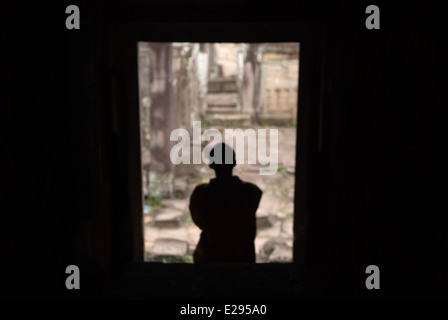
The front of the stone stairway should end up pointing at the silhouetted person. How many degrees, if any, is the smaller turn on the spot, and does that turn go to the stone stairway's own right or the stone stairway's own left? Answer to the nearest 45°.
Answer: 0° — it already faces them

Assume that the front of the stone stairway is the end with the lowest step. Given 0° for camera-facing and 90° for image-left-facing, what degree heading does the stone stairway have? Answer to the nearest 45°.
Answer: approximately 0°
